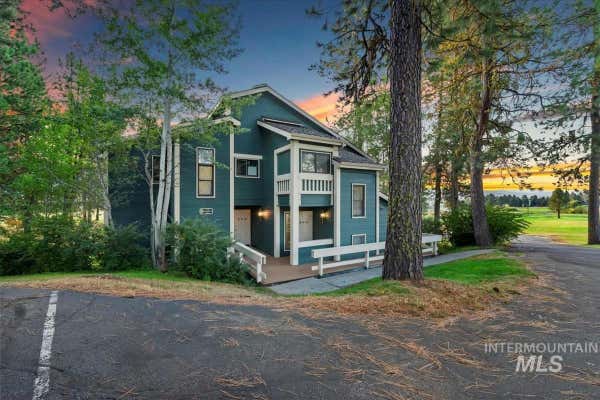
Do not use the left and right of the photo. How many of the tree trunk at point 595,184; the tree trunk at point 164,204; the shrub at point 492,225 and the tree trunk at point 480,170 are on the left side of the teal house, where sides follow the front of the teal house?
3

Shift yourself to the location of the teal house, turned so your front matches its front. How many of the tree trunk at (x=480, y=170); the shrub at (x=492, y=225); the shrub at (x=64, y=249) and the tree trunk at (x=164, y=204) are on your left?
2

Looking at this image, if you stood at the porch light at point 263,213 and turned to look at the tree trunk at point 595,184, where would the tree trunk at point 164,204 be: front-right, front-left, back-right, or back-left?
back-right

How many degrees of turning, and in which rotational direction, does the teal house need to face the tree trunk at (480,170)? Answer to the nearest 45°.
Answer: approximately 90° to its left

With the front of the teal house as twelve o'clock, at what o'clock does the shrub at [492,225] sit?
The shrub is roughly at 9 o'clock from the teal house.

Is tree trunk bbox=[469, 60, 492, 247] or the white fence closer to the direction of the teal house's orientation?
the white fence

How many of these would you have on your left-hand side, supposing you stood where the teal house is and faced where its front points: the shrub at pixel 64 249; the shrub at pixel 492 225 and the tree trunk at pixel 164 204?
1

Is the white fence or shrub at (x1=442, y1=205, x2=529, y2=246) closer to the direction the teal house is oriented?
the white fence

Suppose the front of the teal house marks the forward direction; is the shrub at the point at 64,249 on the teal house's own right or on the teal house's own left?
on the teal house's own right

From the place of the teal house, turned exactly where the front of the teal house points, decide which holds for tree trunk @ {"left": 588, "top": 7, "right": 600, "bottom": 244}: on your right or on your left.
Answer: on your left

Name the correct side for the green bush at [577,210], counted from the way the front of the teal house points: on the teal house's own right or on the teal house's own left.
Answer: on the teal house's own left

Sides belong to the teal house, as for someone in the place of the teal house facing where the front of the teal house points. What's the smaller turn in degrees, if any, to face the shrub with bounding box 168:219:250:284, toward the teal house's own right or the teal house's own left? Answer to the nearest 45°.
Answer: approximately 45° to the teal house's own right

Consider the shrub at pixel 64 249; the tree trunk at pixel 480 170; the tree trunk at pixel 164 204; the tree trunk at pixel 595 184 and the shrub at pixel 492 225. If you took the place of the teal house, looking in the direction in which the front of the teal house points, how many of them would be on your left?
3

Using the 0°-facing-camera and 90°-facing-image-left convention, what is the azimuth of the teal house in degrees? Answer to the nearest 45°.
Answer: approximately 0°

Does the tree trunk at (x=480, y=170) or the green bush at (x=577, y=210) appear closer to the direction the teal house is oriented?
the tree trunk
